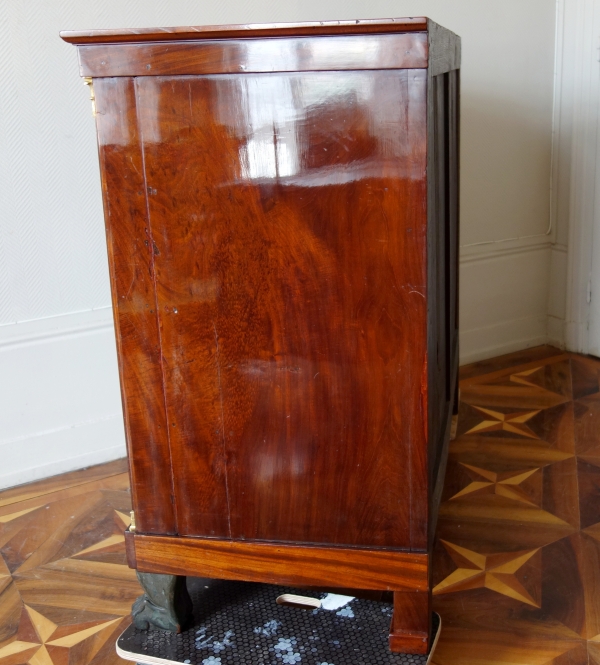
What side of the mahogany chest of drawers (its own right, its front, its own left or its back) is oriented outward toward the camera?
left
